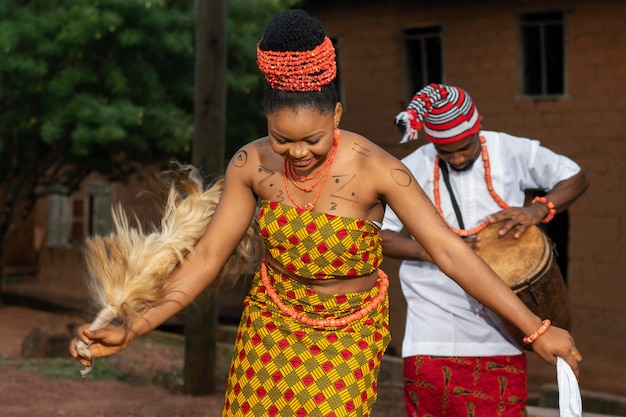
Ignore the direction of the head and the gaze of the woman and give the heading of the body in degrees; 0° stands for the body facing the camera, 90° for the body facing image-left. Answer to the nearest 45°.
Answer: approximately 0°

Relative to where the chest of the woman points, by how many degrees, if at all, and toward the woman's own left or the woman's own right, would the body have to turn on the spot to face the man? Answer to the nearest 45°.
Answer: approximately 135° to the woman's own left

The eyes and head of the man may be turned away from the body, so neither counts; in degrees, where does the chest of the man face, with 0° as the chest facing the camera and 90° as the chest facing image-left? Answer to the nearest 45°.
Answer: approximately 0°

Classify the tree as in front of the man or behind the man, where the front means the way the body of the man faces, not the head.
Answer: behind

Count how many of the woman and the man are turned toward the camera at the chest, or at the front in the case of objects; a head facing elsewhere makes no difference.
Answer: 2

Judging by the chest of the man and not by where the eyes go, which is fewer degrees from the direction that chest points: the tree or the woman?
the woman

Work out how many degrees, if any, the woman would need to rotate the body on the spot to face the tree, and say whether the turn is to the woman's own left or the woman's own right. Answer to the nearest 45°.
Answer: approximately 180°
